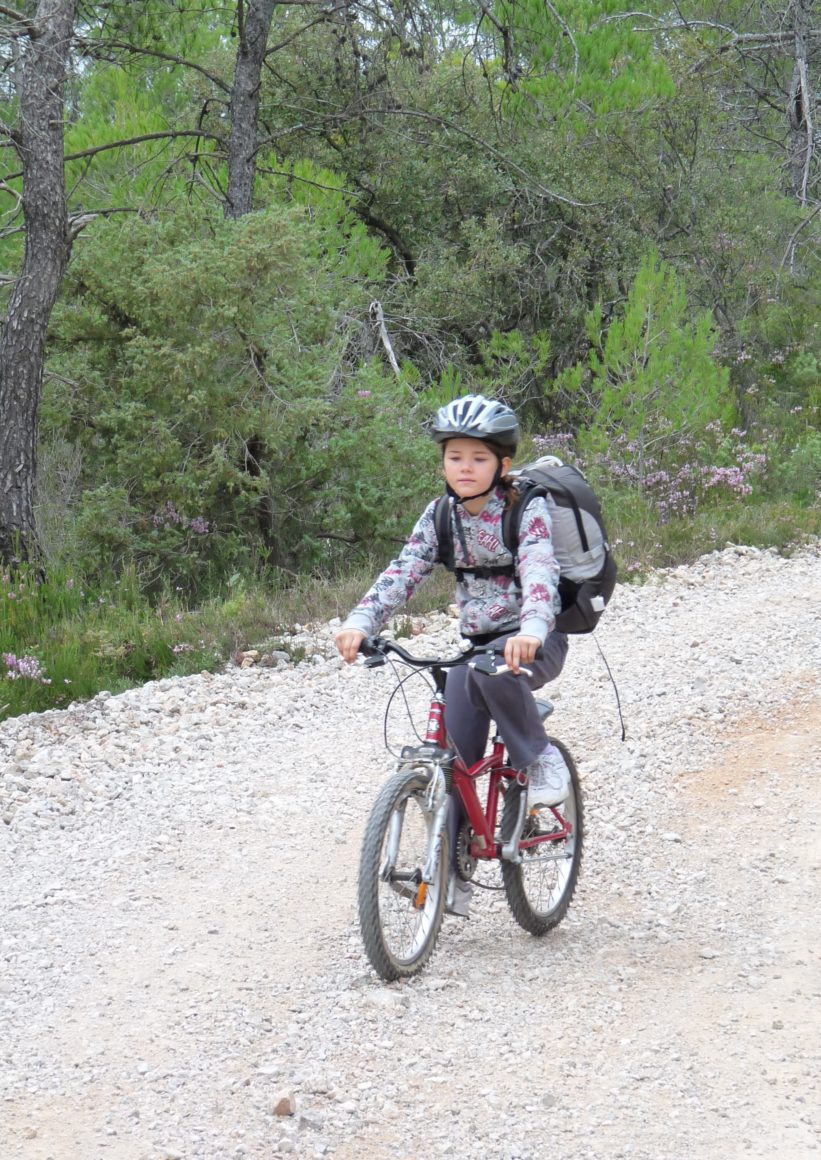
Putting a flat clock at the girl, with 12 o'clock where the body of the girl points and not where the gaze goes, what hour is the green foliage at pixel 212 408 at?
The green foliage is roughly at 4 o'clock from the girl.

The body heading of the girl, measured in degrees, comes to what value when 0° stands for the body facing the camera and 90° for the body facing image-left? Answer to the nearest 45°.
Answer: approximately 45°

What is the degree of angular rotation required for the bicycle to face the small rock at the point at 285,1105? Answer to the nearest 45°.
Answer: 0° — it already faces it

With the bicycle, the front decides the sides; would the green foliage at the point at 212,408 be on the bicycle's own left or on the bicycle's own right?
on the bicycle's own right

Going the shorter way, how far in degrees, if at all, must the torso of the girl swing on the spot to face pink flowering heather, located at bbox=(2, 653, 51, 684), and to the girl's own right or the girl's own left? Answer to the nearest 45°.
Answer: approximately 90° to the girl's own right

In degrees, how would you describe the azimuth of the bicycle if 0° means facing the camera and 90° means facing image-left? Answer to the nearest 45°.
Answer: approximately 45°

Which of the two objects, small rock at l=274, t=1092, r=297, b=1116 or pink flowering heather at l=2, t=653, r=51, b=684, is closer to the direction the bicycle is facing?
the small rock

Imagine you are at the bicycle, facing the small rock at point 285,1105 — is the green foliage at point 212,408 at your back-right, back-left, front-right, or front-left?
back-right

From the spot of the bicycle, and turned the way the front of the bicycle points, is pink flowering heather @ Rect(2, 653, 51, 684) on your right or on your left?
on your right
